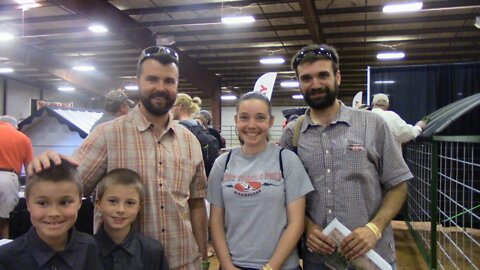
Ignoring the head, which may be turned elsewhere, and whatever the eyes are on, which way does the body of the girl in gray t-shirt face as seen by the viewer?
toward the camera

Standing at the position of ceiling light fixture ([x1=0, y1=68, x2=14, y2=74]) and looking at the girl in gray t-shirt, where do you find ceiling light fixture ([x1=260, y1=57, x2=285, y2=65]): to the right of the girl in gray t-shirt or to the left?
left

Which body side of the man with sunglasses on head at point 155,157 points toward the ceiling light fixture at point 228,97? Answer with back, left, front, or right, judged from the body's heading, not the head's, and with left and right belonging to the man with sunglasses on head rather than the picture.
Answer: back

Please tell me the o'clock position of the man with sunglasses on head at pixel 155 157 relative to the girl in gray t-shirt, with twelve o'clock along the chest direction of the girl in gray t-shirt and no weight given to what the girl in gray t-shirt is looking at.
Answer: The man with sunglasses on head is roughly at 3 o'clock from the girl in gray t-shirt.

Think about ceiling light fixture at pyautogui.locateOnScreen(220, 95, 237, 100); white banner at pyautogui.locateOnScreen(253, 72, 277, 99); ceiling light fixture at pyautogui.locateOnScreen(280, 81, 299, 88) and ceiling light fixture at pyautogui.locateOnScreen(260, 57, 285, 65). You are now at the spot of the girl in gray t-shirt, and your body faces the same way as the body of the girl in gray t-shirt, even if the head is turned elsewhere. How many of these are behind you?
4

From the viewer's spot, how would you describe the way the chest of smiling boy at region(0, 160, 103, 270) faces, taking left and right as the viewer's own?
facing the viewer

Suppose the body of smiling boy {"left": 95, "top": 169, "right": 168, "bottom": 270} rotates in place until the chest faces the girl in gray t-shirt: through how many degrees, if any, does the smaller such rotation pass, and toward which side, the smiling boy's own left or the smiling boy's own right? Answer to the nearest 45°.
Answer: approximately 90° to the smiling boy's own left

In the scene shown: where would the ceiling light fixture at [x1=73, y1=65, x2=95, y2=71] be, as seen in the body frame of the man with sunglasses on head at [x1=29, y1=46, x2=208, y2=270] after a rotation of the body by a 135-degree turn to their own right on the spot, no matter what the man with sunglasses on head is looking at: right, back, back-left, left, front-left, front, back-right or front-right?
front-right

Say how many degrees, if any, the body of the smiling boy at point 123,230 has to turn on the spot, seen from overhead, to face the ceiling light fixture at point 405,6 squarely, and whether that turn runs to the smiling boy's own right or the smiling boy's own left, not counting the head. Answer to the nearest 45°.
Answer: approximately 135° to the smiling boy's own left

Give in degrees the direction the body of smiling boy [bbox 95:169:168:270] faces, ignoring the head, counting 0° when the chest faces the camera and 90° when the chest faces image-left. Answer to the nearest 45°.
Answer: approximately 0°
